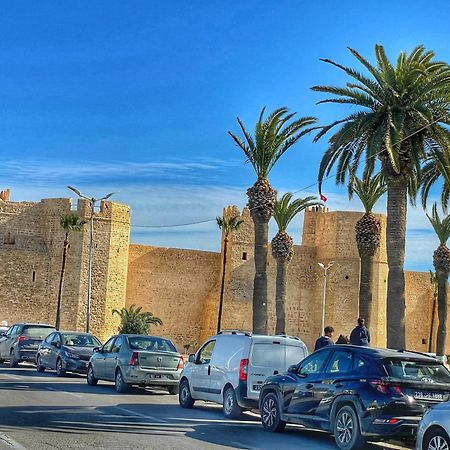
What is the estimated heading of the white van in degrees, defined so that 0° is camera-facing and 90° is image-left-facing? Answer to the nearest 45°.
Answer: approximately 135°

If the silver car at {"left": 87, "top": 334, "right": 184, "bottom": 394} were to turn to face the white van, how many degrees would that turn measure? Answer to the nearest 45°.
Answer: approximately 180°

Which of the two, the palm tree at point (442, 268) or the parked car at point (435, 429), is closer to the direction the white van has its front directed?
the palm tree

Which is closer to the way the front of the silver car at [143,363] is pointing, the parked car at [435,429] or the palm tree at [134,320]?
the palm tree

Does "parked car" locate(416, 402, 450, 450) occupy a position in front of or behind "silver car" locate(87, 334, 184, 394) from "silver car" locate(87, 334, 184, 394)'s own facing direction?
behind

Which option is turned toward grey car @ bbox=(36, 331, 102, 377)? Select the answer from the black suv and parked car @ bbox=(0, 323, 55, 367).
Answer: the black suv

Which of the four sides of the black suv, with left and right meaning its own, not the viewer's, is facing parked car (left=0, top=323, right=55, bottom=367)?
front

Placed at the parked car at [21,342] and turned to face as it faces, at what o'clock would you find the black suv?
The black suv is roughly at 7 o'clock from the parked car.

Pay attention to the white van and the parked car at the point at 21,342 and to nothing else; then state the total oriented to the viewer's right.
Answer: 0

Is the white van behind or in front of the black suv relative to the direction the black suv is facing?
in front

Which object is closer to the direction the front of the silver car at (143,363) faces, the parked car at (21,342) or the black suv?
the parked car

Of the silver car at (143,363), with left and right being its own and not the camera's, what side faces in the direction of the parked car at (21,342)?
front

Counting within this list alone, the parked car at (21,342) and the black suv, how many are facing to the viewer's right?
0

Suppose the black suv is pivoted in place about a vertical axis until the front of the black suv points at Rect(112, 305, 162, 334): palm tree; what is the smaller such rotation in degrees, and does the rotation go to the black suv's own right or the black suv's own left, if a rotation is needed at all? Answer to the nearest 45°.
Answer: approximately 45° to the black suv's own right
